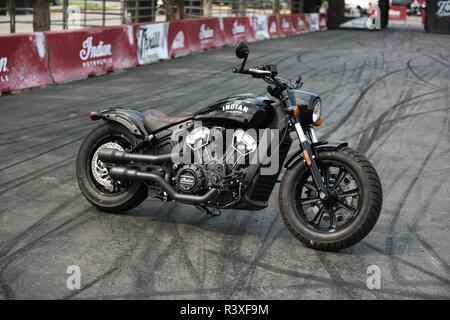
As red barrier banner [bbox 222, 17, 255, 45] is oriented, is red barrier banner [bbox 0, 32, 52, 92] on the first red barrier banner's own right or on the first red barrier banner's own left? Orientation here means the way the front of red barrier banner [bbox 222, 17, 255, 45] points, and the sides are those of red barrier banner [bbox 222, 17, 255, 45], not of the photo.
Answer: on the first red barrier banner's own right

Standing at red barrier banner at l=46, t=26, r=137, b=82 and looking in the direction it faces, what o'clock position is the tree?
The tree is roughly at 7 o'clock from the red barrier banner.

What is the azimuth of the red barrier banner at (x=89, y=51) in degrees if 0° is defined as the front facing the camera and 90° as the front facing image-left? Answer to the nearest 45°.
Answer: approximately 315°

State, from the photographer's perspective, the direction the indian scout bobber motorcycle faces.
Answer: facing the viewer and to the right of the viewer

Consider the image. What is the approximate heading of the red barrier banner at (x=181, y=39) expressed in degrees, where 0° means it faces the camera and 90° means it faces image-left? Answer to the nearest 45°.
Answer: approximately 315°

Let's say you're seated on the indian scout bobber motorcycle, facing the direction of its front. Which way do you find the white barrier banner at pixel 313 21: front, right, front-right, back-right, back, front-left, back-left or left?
back-left

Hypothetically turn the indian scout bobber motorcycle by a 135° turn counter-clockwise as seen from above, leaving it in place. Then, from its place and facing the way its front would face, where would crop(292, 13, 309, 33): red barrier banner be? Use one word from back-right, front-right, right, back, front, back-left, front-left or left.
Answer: front

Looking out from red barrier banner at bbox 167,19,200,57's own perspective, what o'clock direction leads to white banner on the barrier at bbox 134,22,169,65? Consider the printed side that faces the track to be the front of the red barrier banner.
white banner on the barrier at bbox 134,22,169,65 is roughly at 2 o'clock from red barrier banner at bbox 167,19,200,57.

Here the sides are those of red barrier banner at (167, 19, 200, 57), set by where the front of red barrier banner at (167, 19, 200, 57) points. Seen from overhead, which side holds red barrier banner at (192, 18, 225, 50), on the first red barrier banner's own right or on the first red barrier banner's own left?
on the first red barrier banner's own left

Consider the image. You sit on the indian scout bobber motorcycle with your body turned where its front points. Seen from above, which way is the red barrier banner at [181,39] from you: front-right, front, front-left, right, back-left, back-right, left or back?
back-left

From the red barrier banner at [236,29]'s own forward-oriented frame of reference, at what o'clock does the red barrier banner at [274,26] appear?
the red barrier banner at [274,26] is roughly at 8 o'clock from the red barrier banner at [236,29].
